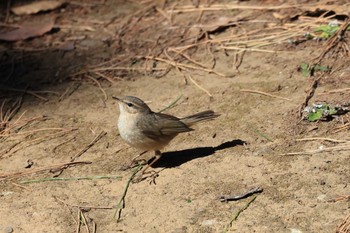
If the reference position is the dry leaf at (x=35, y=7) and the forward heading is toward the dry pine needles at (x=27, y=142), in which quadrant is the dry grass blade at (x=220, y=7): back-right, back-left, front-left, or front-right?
front-left

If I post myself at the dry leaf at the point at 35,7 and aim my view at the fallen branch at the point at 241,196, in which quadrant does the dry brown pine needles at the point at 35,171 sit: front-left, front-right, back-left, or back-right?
front-right

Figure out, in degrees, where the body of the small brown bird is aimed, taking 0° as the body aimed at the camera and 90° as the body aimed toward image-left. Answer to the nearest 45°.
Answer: approximately 90°

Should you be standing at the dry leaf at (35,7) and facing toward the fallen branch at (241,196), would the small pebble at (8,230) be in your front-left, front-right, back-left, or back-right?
front-right

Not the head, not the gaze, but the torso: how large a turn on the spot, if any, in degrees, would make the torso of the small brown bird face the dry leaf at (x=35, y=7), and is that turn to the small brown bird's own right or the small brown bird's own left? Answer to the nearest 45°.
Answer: approximately 45° to the small brown bird's own right

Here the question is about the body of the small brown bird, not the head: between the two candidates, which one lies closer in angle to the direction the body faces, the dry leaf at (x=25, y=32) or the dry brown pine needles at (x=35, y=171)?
the dry brown pine needles

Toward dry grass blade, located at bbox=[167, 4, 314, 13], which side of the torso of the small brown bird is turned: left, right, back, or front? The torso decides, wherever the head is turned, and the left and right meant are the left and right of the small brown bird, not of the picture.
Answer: right

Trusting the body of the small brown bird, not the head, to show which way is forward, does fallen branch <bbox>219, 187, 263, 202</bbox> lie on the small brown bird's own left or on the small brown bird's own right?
on the small brown bird's own left

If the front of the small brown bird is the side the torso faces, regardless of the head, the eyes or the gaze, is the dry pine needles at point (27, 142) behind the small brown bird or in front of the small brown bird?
in front

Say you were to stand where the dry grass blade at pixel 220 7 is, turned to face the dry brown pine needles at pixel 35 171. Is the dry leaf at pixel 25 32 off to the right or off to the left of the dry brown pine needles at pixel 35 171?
right

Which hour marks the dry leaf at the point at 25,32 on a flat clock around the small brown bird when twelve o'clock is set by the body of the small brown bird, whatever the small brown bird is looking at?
The dry leaf is roughly at 2 o'clock from the small brown bird.

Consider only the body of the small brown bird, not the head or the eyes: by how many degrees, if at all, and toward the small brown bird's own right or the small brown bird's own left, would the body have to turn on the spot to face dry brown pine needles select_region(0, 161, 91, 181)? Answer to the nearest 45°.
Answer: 0° — it already faces it

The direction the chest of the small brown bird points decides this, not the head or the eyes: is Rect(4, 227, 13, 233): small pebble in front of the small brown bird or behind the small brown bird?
in front

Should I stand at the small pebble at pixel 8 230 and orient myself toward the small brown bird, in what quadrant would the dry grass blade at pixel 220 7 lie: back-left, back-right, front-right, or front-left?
front-left
